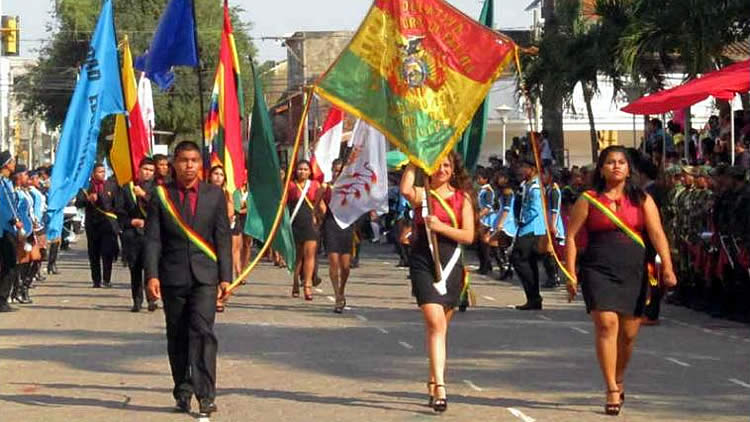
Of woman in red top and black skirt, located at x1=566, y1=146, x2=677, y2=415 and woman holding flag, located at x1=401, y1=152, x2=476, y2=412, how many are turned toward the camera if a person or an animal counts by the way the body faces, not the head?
2

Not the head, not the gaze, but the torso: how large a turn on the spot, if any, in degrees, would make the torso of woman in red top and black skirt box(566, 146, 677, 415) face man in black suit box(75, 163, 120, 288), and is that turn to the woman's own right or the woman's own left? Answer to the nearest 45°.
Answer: approximately 135° to the woman's own right

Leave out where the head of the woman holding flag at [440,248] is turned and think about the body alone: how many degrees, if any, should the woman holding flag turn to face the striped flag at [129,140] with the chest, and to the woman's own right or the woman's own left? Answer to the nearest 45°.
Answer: approximately 135° to the woman's own right

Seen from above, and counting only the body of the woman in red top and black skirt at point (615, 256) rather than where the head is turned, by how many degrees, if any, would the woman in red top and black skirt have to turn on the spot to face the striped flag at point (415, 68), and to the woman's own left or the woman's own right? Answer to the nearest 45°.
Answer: approximately 135° to the woman's own right

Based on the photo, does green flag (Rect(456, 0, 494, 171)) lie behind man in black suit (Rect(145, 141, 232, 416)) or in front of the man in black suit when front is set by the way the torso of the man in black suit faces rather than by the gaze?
behind

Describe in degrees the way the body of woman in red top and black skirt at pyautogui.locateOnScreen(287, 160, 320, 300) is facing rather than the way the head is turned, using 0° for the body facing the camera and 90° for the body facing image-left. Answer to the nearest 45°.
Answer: approximately 0°
